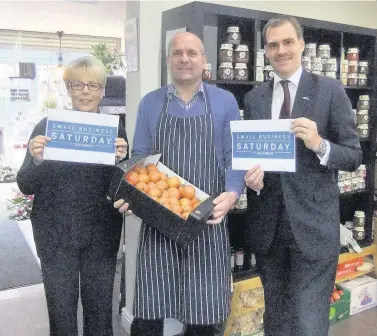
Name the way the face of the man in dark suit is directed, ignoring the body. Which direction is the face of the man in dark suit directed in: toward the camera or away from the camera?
toward the camera

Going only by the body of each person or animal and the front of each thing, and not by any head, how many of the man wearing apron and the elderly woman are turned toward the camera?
2

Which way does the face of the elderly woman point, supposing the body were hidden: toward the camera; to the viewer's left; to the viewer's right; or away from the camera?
toward the camera

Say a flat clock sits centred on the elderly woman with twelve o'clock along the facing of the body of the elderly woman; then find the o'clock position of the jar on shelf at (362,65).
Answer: The jar on shelf is roughly at 8 o'clock from the elderly woman.

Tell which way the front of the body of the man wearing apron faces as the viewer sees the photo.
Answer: toward the camera

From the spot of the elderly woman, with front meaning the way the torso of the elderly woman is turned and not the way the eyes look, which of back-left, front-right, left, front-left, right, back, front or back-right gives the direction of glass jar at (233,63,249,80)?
back-left

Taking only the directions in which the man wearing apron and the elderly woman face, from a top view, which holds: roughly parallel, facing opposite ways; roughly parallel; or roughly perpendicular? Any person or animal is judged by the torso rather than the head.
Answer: roughly parallel

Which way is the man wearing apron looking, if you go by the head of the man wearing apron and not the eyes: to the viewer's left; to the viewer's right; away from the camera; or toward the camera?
toward the camera

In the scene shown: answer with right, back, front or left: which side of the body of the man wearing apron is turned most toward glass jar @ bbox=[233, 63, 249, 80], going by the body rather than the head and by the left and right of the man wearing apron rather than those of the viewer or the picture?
back

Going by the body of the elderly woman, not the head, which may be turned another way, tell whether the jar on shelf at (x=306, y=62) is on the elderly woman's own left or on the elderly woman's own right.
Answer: on the elderly woman's own left

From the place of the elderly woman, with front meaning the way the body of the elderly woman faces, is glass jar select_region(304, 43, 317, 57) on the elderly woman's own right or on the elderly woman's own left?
on the elderly woman's own left

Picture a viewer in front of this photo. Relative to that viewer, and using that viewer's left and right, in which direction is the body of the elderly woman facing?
facing the viewer
